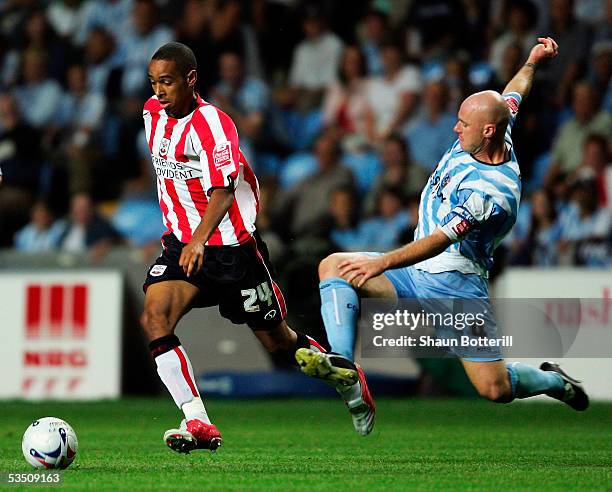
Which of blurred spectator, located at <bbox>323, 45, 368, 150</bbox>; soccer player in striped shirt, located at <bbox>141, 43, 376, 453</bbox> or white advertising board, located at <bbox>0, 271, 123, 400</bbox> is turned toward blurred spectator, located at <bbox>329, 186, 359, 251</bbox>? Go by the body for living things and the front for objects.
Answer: blurred spectator, located at <bbox>323, 45, 368, 150</bbox>

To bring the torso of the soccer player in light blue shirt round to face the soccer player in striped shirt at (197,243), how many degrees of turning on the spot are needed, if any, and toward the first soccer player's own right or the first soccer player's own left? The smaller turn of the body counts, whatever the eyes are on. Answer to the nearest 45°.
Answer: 0° — they already face them

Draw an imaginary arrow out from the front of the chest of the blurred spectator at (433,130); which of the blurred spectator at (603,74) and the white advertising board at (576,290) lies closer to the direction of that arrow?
the white advertising board

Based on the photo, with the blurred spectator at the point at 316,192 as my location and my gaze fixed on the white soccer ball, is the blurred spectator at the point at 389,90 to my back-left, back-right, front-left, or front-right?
back-left

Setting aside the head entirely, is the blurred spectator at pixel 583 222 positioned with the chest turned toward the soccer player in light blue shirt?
yes

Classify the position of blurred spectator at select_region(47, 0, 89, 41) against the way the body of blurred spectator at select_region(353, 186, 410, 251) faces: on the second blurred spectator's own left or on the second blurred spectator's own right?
on the second blurred spectator's own right
